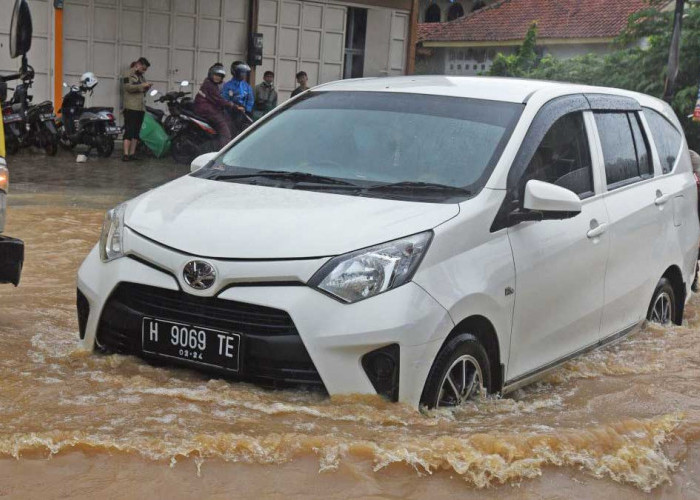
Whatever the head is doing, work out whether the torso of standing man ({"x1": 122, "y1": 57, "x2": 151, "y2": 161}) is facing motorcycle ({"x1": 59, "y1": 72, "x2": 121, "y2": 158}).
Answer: no

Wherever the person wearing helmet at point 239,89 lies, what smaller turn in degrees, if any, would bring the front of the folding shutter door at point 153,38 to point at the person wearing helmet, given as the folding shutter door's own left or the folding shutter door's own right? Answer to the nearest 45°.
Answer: approximately 45° to the folding shutter door's own left

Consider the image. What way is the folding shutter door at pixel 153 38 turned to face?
toward the camera

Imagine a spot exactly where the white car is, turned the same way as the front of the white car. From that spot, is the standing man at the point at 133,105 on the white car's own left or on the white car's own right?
on the white car's own right

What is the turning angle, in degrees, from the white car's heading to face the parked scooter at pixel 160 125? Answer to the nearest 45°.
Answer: approximately 135° to its right

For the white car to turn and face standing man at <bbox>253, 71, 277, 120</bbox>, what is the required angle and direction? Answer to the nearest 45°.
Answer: approximately 135° to its right

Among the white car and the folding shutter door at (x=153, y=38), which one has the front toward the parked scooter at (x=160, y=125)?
the folding shutter door

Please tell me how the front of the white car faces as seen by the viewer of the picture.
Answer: facing the viewer and to the left of the viewer

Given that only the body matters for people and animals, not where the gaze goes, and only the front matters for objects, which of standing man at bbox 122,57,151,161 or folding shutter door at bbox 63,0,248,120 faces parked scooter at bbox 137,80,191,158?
the folding shutter door

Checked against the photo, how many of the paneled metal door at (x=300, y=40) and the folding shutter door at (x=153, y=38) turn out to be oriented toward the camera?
2

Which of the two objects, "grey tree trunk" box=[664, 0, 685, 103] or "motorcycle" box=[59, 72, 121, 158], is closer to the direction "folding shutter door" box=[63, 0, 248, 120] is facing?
the motorcycle

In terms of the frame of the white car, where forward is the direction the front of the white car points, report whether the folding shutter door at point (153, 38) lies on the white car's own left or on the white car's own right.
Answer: on the white car's own right

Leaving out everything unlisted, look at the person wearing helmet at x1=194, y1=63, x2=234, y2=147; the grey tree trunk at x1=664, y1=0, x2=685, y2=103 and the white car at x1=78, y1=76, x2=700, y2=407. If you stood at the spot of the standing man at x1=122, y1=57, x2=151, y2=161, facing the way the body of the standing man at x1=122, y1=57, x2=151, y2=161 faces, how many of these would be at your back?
0

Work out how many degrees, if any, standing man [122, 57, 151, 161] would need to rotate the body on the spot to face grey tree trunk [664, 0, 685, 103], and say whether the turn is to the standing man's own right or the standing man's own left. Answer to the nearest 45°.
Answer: approximately 45° to the standing man's own left

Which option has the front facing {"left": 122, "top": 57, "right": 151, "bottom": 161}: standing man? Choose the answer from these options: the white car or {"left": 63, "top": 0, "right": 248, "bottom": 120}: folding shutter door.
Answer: the folding shutter door

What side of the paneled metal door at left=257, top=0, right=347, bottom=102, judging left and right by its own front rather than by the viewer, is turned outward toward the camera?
front
